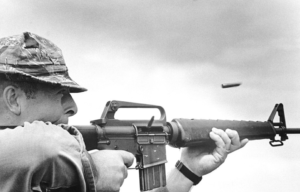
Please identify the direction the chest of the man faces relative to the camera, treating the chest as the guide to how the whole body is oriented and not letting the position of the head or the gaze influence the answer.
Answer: to the viewer's right

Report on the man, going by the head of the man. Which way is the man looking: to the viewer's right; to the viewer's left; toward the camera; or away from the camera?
to the viewer's right
